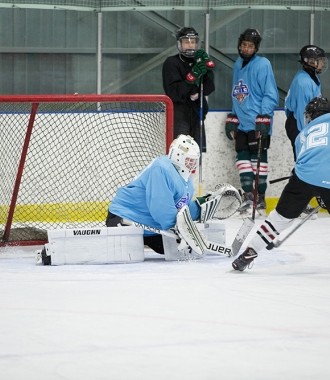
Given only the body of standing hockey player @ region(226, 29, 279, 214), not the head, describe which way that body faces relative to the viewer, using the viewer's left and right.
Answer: facing the viewer and to the left of the viewer

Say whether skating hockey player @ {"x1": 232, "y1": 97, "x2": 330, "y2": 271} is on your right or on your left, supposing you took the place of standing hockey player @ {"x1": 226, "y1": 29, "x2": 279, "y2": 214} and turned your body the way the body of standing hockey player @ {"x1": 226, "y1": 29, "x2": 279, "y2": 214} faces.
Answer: on your left

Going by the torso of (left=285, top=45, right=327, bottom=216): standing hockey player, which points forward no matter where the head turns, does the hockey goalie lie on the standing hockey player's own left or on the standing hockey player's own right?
on the standing hockey player's own right

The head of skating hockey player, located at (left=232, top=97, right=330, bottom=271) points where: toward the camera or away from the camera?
away from the camera
